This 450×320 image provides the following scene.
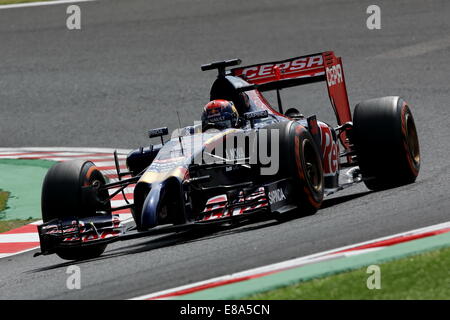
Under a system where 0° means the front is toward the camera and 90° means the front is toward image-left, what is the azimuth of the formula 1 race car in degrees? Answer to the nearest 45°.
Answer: approximately 45°
